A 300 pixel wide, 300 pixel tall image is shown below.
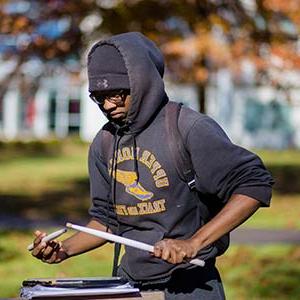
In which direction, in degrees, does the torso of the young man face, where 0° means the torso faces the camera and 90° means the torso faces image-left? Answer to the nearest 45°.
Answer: approximately 45°

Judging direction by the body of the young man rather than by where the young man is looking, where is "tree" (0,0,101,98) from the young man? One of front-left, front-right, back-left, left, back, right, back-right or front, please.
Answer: back-right
